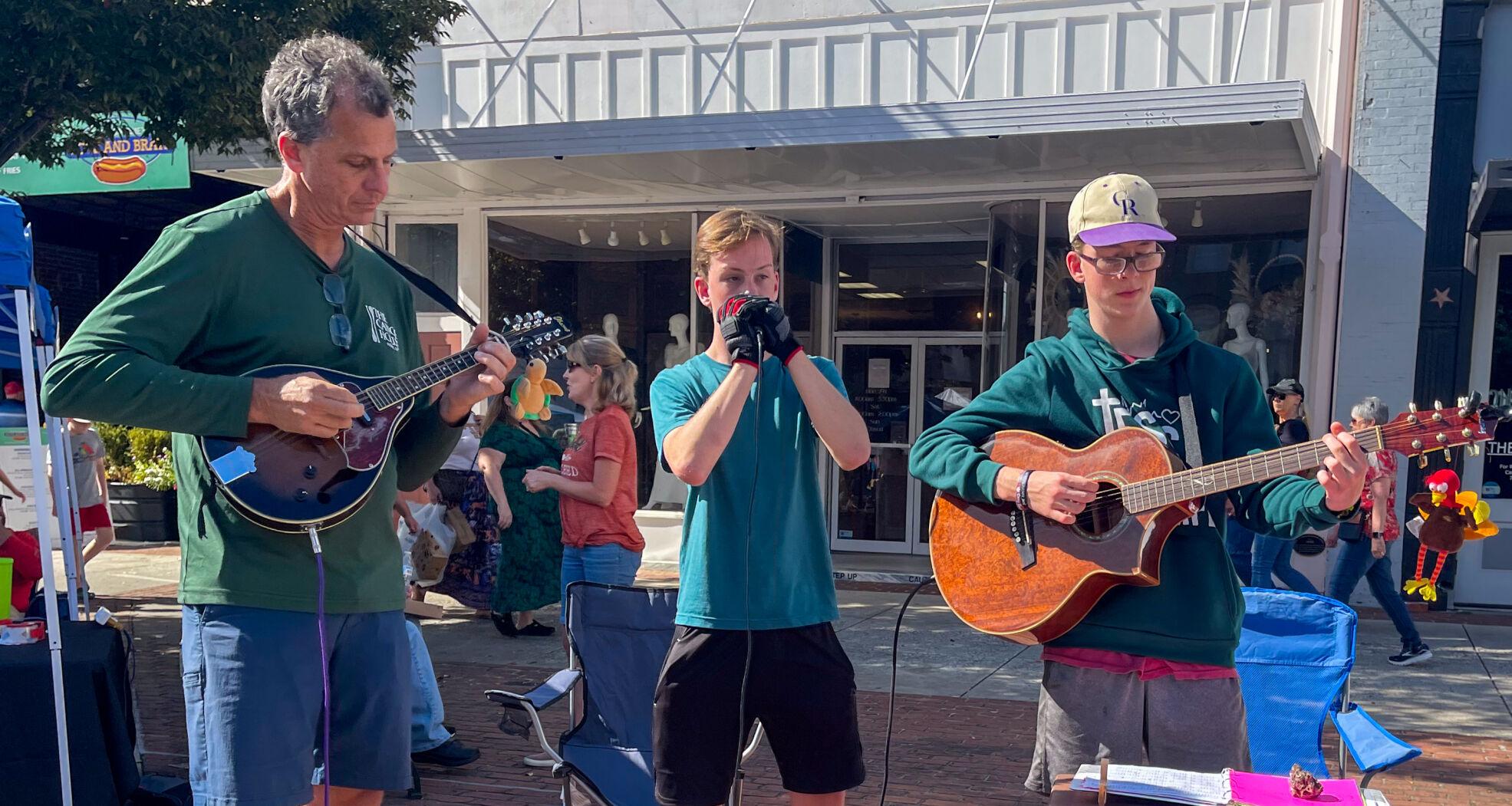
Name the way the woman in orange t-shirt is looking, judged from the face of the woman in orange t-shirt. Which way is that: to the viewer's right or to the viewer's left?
to the viewer's left

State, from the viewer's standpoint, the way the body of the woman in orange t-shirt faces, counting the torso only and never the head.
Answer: to the viewer's left

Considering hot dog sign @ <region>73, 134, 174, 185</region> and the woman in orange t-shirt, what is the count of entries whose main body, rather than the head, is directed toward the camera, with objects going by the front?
1

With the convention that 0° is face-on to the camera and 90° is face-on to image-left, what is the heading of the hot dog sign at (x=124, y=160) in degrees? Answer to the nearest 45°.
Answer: approximately 0°
